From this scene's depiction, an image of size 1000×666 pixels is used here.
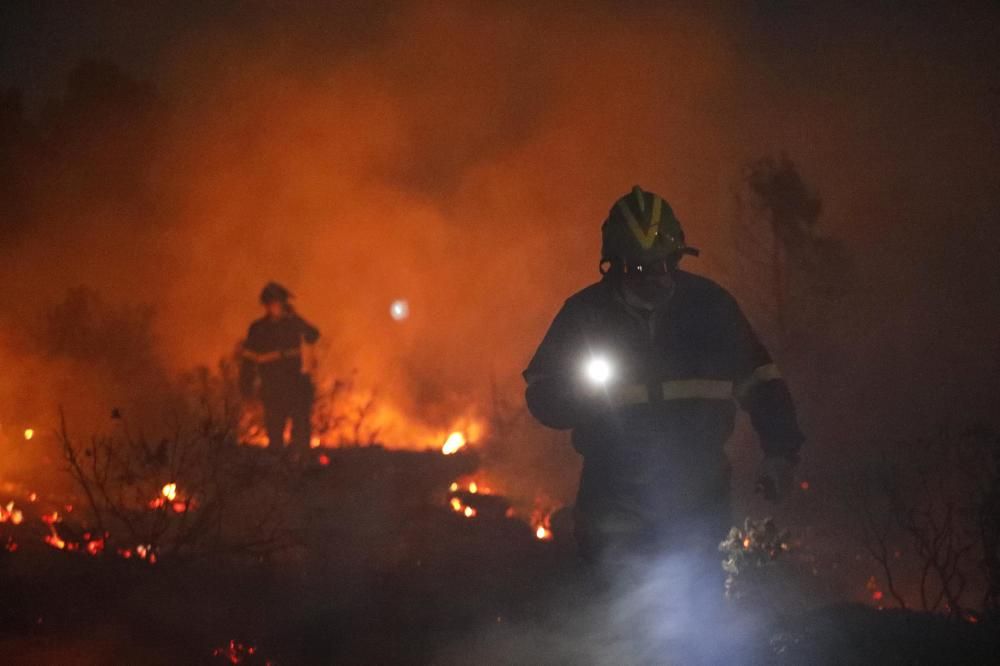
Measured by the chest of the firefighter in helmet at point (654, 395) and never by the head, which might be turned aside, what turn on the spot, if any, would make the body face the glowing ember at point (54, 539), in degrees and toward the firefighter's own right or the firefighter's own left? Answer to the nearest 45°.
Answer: approximately 135° to the firefighter's own right

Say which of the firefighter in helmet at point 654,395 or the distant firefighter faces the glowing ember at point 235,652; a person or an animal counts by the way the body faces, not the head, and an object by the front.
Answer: the distant firefighter

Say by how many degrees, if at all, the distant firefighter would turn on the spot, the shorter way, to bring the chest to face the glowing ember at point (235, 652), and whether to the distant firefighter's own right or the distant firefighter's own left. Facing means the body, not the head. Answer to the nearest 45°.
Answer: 0° — they already face it

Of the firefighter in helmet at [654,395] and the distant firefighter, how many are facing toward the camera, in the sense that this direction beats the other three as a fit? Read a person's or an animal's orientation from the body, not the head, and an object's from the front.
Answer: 2

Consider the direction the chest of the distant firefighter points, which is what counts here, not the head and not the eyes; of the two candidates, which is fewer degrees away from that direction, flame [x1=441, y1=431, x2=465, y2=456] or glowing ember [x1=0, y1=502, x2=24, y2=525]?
the glowing ember

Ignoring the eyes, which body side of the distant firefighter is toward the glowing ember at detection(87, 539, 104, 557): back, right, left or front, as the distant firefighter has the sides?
front

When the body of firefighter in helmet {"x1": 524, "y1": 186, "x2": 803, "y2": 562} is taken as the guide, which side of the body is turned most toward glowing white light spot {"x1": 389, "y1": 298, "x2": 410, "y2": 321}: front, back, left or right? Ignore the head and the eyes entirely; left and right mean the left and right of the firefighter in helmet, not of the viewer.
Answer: back

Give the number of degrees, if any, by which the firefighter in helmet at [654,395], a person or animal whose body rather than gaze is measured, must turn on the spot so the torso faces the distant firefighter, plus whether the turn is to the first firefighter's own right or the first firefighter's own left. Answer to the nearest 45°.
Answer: approximately 135° to the first firefighter's own right
